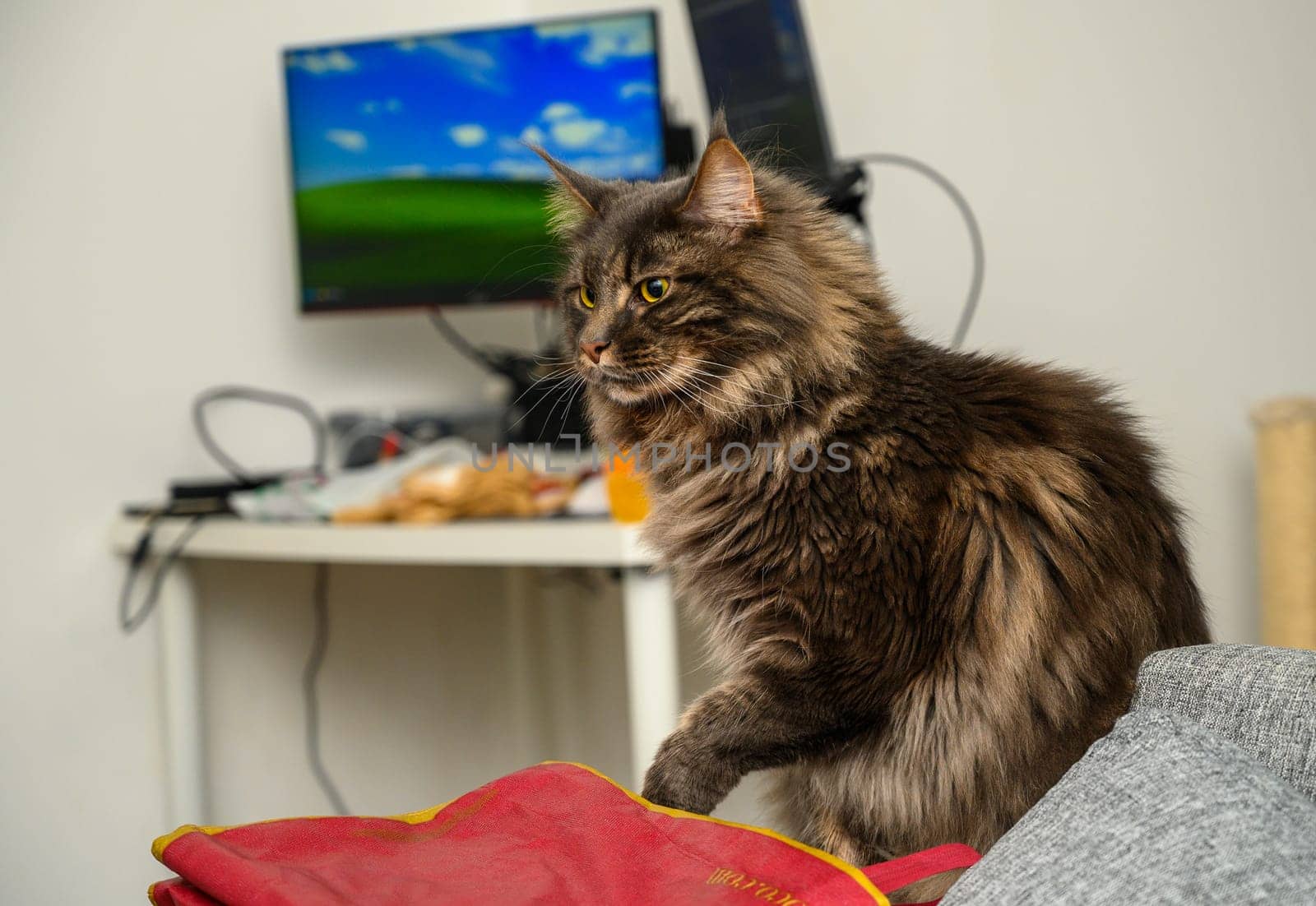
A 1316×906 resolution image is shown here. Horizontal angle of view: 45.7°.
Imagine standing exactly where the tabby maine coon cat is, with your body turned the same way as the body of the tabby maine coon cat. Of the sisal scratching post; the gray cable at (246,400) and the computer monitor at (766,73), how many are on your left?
0

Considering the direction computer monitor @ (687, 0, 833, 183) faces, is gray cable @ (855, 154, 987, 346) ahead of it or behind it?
behind

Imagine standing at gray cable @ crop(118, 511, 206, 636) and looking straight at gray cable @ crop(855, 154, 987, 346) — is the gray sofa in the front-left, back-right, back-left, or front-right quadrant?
front-right

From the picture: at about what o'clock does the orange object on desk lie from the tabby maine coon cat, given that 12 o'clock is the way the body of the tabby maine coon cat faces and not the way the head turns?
The orange object on desk is roughly at 2 o'clock from the tabby maine coon cat.

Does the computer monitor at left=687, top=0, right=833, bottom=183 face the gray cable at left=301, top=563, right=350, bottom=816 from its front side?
no

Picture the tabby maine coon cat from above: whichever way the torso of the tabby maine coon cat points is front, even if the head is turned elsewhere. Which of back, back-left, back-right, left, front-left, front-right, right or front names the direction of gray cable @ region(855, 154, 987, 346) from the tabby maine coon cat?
right

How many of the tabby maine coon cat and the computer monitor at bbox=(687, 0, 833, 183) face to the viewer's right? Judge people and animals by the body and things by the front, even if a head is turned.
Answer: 0

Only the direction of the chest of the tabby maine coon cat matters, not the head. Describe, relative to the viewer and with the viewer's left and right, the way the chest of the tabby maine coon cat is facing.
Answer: facing to the left of the viewer

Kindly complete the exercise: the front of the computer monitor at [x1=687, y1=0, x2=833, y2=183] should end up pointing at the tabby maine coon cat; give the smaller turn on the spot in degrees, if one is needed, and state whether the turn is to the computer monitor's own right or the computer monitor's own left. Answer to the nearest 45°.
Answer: approximately 45° to the computer monitor's own left

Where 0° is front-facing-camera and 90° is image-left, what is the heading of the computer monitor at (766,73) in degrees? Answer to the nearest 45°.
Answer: approximately 45°

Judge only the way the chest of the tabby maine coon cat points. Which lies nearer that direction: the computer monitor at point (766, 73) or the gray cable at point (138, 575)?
the gray cable

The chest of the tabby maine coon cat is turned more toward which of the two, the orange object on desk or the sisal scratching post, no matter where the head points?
the orange object on desk

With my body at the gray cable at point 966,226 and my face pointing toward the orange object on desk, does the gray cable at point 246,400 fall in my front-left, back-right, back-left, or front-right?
front-right

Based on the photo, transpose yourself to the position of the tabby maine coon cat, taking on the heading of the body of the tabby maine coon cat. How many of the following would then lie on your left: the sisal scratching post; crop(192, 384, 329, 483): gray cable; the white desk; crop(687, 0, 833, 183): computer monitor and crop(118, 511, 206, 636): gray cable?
0
